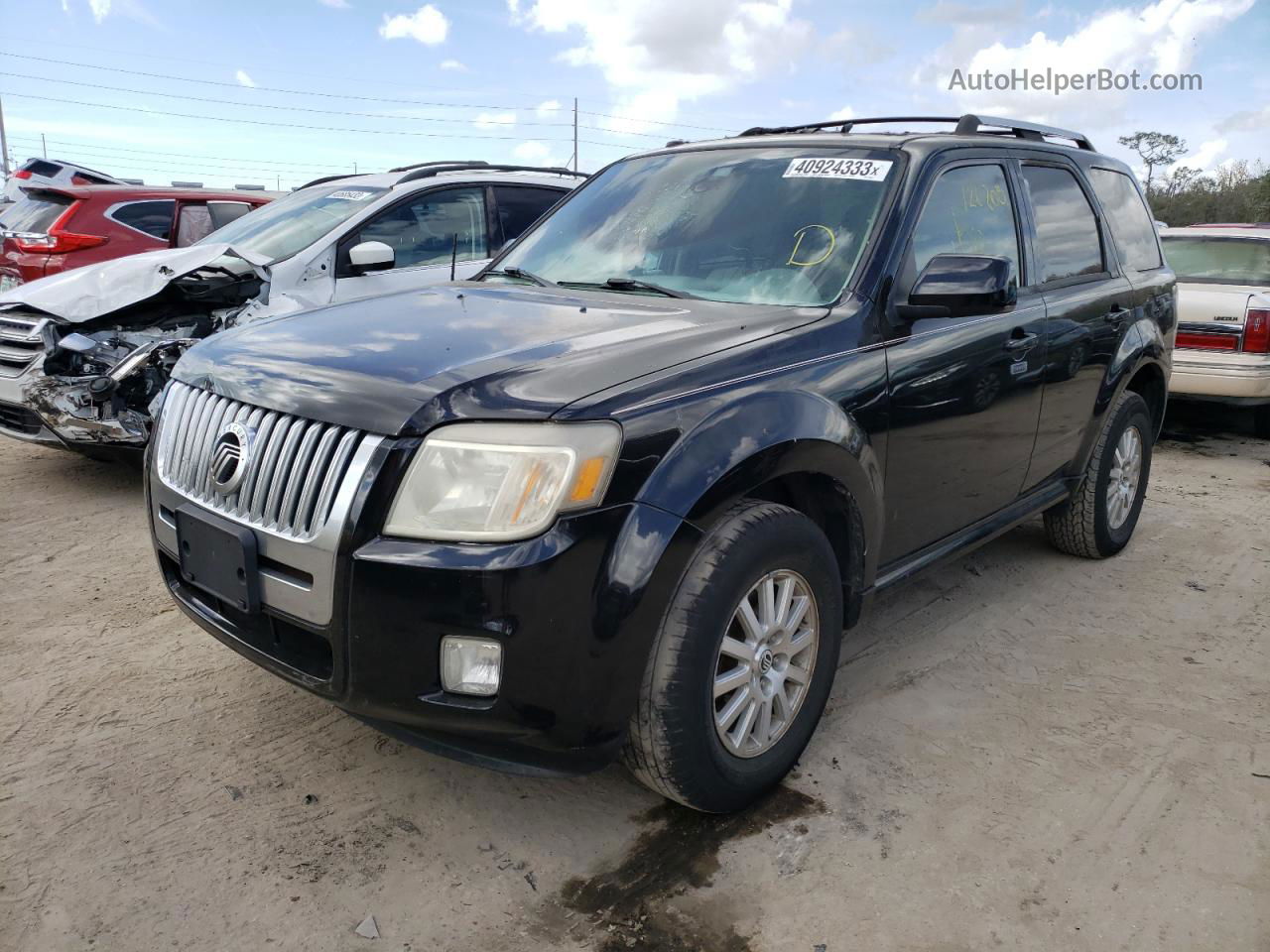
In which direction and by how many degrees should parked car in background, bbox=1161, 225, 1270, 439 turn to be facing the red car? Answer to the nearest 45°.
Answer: approximately 135° to its left

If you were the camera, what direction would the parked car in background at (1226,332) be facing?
facing away from the viewer

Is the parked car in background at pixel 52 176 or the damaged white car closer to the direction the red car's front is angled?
the parked car in background

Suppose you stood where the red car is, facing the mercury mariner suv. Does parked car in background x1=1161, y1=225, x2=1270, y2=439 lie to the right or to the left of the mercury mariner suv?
left

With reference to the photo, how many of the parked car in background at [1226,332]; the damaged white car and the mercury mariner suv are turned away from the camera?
1

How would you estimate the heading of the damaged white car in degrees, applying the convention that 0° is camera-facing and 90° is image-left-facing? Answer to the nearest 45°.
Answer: approximately 45°

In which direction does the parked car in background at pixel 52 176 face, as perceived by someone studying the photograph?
facing away from the viewer and to the right of the viewer

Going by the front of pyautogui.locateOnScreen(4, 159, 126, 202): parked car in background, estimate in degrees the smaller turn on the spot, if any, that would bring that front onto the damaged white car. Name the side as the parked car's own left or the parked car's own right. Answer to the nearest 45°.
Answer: approximately 135° to the parked car's own right

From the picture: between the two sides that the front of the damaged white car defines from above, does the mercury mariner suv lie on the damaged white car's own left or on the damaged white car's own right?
on the damaged white car's own left

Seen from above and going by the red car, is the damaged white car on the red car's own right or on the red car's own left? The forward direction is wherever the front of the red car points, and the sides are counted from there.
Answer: on the red car's own right

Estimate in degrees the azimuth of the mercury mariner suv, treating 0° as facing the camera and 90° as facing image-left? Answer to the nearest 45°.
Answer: approximately 45°

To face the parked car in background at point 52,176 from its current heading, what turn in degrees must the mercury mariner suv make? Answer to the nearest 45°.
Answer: approximately 90° to its right

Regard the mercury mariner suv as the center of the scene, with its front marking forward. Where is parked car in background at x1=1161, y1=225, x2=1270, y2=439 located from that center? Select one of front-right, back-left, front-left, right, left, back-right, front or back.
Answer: back

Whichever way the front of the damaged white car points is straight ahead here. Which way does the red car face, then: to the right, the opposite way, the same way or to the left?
the opposite way

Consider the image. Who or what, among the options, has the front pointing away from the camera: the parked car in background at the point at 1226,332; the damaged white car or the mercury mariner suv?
the parked car in background

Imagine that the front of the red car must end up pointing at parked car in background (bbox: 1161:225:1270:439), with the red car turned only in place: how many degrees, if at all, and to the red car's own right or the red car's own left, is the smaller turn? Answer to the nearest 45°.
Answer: approximately 90° to the red car's own right
